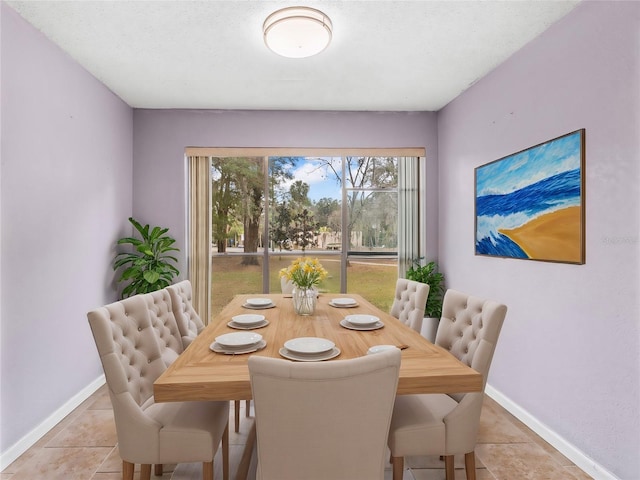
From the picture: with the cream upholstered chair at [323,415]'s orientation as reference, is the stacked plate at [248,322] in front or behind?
in front

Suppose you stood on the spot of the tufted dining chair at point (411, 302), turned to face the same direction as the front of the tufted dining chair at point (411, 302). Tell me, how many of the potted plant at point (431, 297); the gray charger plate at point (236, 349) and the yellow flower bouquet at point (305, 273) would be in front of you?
2

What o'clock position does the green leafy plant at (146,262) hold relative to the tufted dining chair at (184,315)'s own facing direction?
The green leafy plant is roughly at 7 o'clock from the tufted dining chair.

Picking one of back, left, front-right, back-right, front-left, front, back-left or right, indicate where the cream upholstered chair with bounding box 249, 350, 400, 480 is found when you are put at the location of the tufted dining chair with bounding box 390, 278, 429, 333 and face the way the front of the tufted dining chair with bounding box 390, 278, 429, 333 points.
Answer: front-left

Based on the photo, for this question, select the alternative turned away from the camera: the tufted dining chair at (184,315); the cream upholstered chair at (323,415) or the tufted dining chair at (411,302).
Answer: the cream upholstered chair

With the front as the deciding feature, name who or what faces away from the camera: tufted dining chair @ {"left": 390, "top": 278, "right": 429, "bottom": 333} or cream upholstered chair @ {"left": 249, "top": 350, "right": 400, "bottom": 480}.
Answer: the cream upholstered chair

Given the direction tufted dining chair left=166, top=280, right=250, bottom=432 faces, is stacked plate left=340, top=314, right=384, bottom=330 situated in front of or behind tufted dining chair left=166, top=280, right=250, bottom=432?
in front

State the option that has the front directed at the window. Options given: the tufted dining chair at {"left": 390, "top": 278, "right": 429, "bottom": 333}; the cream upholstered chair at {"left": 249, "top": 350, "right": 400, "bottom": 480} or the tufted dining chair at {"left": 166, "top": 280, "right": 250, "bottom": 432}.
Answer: the cream upholstered chair

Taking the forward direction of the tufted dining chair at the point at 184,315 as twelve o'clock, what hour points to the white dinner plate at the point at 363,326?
The white dinner plate is roughly at 12 o'clock from the tufted dining chair.

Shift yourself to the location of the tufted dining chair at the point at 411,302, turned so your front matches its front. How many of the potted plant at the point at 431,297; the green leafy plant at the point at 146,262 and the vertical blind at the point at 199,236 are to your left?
0

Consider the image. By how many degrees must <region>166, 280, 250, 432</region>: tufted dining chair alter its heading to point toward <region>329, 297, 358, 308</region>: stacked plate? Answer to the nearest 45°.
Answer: approximately 45° to its left

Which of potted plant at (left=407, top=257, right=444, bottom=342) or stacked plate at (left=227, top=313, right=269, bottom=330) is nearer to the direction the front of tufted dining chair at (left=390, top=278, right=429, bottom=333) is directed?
the stacked plate

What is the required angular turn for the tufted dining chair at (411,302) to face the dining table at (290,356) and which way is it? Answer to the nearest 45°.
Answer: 0° — it already faces it

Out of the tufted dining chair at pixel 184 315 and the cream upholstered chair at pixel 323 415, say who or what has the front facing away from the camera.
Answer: the cream upholstered chair

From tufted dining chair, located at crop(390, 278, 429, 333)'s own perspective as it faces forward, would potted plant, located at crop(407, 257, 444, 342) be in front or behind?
behind

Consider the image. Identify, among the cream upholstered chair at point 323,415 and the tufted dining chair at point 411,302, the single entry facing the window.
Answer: the cream upholstered chair

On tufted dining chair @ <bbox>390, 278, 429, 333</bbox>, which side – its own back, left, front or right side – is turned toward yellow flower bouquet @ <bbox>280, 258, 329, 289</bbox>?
front

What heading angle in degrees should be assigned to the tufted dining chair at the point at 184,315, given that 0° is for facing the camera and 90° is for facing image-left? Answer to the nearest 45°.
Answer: approximately 315°

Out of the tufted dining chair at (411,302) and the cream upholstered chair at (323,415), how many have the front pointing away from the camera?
1

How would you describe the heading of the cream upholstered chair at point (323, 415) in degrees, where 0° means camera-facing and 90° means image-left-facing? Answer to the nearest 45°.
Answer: approximately 180°
